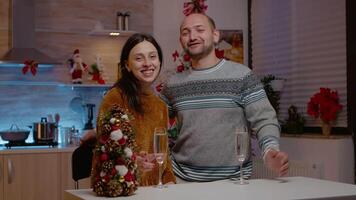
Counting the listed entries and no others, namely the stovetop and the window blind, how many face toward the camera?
2

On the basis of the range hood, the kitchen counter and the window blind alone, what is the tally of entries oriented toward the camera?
3

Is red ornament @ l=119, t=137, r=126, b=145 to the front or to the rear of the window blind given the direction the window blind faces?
to the front

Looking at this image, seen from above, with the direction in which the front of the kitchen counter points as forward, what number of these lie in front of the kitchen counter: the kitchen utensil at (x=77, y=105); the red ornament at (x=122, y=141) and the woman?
2

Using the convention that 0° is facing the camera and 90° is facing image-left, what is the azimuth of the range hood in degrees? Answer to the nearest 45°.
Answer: approximately 0°

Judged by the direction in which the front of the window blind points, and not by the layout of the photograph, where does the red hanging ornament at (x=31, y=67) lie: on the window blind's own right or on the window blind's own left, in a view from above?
on the window blind's own right

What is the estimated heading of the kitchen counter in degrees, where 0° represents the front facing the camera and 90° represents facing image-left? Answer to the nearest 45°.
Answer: approximately 0°

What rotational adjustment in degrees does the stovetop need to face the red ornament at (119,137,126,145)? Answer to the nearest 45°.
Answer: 0° — it already faces it

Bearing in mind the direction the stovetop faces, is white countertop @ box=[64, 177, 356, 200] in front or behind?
in front
